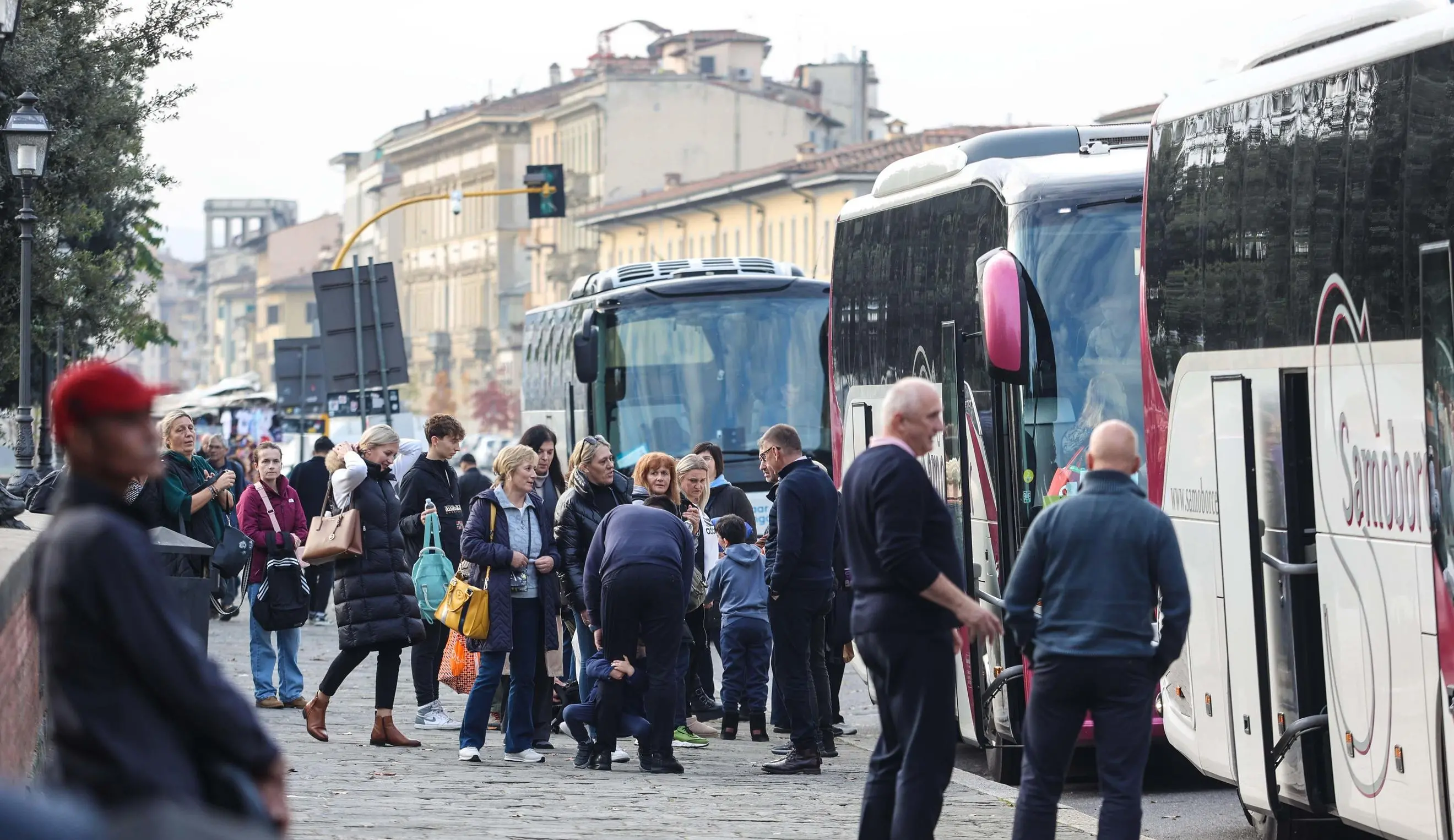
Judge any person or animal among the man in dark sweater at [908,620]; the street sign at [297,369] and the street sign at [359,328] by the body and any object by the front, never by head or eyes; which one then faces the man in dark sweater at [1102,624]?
the man in dark sweater at [908,620]

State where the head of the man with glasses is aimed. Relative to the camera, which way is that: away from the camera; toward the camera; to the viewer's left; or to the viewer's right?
to the viewer's left

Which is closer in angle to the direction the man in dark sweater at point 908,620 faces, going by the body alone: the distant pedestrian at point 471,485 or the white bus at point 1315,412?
the white bus

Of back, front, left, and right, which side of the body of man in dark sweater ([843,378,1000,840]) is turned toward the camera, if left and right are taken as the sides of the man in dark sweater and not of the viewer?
right

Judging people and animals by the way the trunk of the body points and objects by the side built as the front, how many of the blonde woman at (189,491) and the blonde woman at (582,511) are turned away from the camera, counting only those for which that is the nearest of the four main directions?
0

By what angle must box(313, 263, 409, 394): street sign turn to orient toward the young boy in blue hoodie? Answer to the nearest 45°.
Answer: approximately 180°

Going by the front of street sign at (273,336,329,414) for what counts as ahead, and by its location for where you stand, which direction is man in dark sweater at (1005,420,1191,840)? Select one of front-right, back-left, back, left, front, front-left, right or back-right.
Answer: back

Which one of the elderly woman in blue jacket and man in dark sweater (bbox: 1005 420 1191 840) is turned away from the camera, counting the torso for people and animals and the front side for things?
the man in dark sweater

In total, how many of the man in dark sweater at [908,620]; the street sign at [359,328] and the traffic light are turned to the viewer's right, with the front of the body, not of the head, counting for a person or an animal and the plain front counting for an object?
1

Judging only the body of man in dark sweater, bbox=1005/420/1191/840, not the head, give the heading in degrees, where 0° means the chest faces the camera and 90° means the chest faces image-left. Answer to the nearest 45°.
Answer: approximately 180°

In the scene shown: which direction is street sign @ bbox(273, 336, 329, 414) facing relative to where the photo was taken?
away from the camera

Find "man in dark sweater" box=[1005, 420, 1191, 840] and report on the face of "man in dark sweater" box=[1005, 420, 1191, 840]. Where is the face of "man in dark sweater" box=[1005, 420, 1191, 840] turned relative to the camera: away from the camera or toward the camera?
away from the camera

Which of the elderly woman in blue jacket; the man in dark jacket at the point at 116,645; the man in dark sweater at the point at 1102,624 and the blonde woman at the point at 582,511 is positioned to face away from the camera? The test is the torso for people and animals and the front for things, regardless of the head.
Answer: the man in dark sweater at the point at 1102,624

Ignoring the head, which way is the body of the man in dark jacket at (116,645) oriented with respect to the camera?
to the viewer's right
